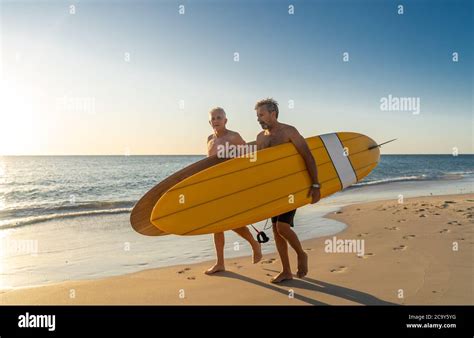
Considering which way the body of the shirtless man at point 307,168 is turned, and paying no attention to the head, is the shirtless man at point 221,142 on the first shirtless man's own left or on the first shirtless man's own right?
on the first shirtless man's own right

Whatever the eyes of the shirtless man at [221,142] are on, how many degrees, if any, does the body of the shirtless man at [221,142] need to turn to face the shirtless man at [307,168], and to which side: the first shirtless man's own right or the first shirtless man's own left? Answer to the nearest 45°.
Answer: approximately 90° to the first shirtless man's own left

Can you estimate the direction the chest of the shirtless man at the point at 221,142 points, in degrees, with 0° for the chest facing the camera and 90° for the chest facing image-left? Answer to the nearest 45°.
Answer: approximately 45°

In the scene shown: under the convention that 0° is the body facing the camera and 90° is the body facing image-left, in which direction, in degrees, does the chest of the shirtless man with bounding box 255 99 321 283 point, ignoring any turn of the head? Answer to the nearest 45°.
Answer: approximately 45°
